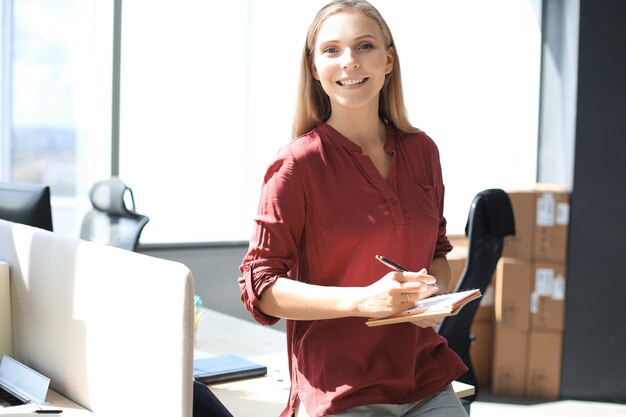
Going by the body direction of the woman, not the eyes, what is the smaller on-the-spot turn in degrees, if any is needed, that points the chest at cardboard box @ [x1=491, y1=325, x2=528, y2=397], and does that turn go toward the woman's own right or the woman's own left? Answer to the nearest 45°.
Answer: approximately 135° to the woman's own left

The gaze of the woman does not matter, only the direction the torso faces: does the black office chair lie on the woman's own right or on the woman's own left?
on the woman's own left

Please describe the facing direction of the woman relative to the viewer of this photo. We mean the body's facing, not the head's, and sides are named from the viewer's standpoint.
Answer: facing the viewer and to the right of the viewer
